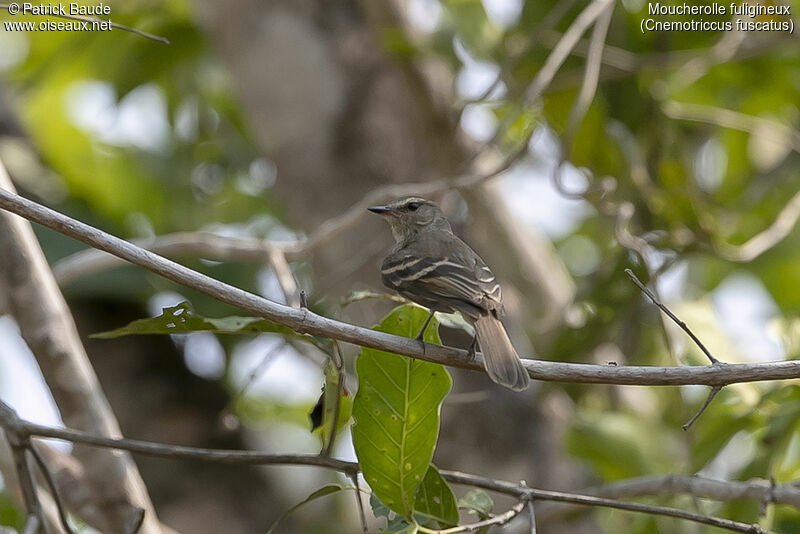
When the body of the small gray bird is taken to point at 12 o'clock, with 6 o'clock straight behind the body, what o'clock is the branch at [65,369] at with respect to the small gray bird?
The branch is roughly at 11 o'clock from the small gray bird.

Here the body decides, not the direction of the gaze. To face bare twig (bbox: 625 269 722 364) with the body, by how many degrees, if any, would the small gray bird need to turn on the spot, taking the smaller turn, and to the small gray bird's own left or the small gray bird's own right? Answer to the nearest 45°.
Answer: approximately 180°

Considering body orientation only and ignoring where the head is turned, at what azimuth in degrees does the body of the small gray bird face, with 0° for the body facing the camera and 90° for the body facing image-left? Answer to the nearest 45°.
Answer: approximately 135°

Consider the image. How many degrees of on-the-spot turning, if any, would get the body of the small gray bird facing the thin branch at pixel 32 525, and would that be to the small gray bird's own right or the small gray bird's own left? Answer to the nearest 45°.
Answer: approximately 45° to the small gray bird's own left

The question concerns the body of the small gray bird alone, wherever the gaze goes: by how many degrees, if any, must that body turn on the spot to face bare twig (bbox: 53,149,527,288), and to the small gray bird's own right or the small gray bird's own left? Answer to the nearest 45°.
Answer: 0° — it already faces it
